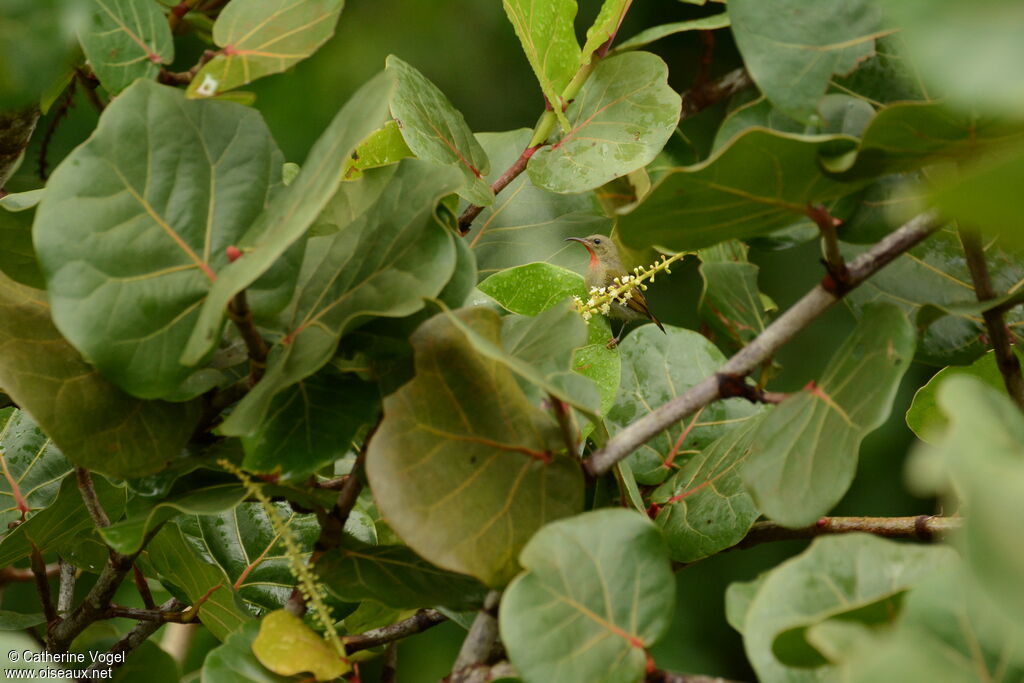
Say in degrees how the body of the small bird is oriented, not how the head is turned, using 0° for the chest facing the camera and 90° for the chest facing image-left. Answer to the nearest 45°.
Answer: approximately 90°
